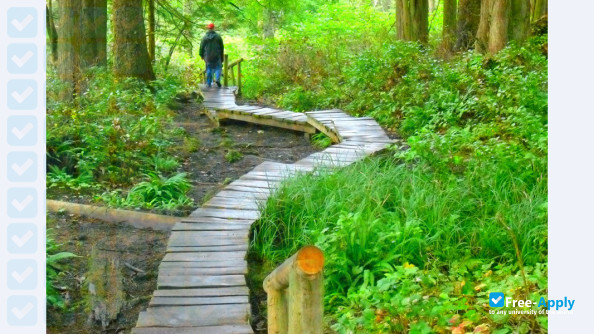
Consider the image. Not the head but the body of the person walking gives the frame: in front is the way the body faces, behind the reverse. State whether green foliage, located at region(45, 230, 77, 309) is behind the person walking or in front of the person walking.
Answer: behind

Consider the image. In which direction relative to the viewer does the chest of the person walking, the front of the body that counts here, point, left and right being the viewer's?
facing away from the viewer

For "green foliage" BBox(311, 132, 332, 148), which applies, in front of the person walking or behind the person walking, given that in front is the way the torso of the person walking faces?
behind

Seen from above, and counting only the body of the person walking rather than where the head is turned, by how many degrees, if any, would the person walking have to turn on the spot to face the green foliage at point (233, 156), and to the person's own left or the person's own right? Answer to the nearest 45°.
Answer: approximately 180°

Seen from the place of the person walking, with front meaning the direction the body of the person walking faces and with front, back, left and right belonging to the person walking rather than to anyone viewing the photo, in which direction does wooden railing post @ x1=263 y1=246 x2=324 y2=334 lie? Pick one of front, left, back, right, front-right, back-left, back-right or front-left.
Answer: back
